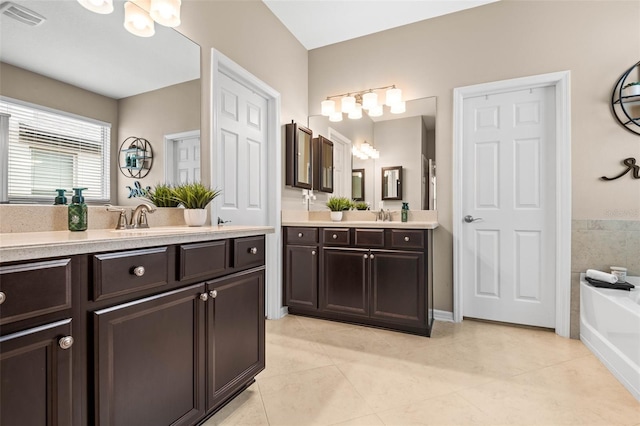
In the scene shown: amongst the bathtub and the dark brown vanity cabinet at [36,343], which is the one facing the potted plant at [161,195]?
the bathtub

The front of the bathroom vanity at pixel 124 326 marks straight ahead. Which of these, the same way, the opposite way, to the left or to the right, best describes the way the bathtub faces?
the opposite way

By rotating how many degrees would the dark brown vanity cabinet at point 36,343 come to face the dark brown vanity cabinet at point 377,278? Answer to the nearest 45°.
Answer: approximately 45° to its left

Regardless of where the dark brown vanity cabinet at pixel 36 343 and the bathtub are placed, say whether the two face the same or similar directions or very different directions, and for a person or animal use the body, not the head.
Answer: very different directions

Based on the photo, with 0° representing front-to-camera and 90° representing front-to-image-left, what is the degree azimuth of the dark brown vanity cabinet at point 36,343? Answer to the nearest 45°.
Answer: approximately 315°

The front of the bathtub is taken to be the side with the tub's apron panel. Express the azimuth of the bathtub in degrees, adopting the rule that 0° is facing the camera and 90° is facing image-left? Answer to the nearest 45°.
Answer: approximately 45°

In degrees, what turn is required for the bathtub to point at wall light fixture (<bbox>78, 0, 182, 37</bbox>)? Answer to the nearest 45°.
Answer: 0° — it already faces it
